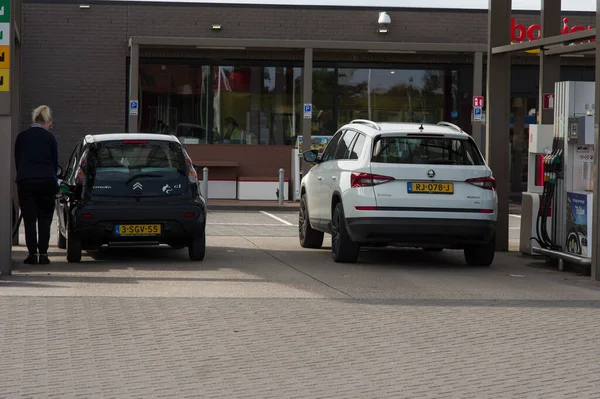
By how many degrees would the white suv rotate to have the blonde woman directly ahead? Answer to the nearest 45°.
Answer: approximately 90° to its left

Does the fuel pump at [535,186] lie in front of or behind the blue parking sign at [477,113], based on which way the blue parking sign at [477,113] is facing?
in front

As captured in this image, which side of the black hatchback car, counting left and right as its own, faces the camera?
back

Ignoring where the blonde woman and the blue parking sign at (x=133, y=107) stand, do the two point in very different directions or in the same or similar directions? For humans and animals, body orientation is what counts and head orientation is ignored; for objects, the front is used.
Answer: very different directions

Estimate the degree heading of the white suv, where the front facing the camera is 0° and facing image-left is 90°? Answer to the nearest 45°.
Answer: approximately 180°

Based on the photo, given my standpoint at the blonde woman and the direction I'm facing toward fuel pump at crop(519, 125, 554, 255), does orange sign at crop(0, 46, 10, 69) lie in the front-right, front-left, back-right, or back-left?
back-right

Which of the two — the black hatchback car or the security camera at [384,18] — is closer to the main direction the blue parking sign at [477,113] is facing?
the black hatchback car

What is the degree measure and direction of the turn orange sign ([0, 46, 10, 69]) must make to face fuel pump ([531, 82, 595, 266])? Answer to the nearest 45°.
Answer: approximately 90° to its left

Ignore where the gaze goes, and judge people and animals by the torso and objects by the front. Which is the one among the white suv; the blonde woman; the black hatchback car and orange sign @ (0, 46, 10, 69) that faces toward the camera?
the orange sign

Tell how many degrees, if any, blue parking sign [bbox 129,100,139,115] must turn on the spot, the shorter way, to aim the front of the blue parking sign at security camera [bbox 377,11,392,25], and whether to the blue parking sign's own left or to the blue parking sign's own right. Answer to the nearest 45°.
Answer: approximately 135° to the blue parking sign's own left

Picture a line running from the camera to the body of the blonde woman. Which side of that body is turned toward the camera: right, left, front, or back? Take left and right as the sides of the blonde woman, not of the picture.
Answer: back

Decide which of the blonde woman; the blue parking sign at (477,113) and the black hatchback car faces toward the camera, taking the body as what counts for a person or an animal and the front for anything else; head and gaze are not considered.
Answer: the blue parking sign

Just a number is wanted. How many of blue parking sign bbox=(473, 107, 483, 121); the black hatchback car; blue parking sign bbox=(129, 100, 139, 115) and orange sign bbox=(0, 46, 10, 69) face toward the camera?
3

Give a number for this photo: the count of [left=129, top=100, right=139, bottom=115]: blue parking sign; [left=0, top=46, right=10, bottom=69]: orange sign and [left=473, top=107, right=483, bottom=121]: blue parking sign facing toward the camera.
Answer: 3

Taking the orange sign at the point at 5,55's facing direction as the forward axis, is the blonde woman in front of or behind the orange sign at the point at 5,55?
behind

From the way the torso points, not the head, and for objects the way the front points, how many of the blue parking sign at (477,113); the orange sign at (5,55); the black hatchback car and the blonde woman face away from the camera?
2
